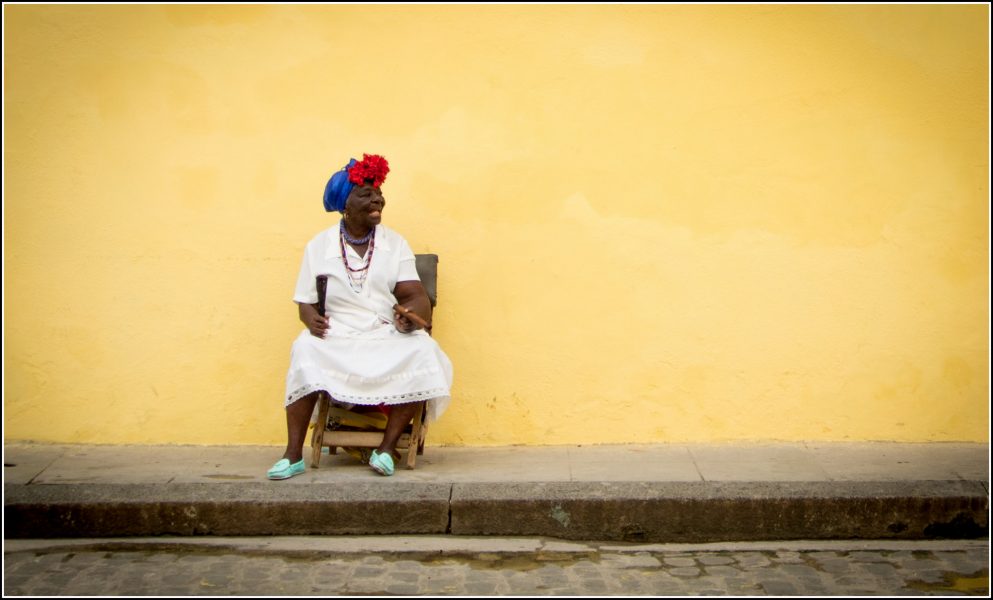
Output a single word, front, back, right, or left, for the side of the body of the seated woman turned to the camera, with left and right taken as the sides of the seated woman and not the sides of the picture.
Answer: front

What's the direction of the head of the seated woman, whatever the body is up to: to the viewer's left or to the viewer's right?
to the viewer's right
